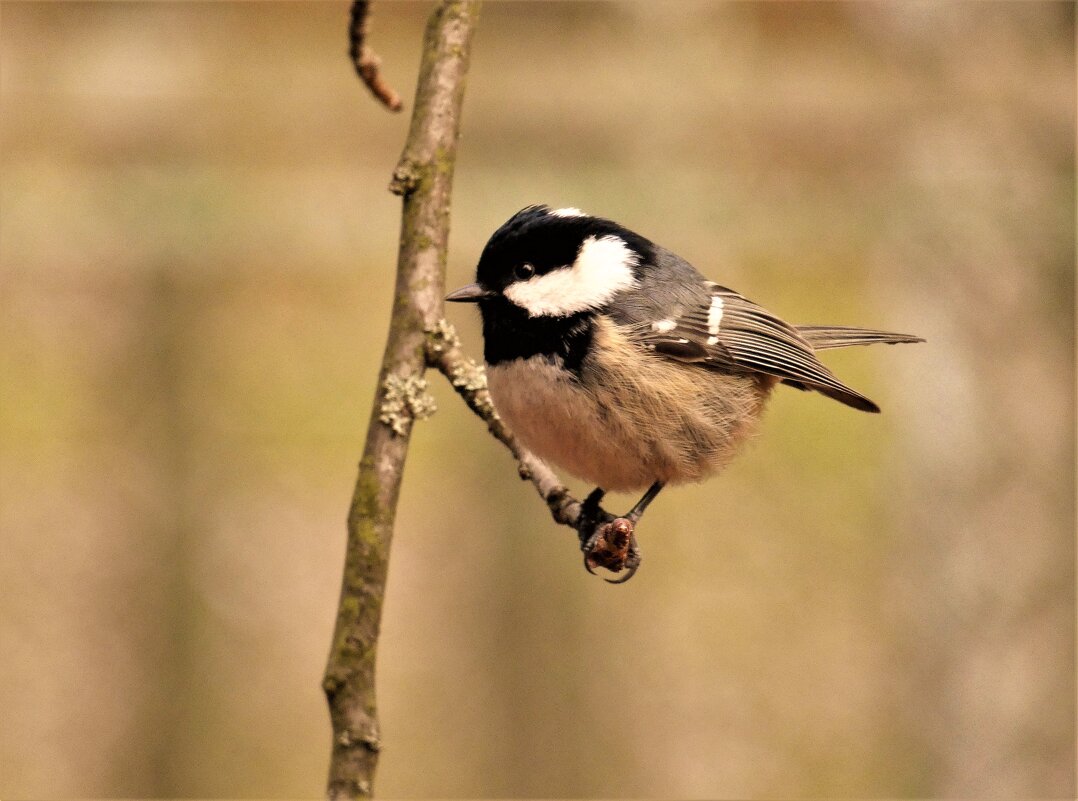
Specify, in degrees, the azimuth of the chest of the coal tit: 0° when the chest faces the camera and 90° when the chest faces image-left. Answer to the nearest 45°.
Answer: approximately 90°
